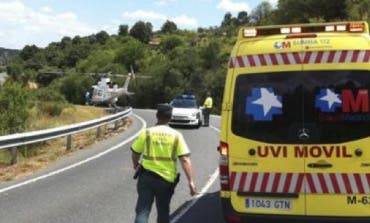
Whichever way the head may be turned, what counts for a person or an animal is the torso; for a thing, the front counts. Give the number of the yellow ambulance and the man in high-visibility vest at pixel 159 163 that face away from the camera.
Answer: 2

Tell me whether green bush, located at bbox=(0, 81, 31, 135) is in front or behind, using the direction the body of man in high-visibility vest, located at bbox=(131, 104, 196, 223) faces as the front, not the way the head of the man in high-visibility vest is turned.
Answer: in front

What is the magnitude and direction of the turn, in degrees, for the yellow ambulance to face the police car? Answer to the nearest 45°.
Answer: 0° — it already faces it

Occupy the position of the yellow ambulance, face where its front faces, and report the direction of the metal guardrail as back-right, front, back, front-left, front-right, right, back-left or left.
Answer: front-left

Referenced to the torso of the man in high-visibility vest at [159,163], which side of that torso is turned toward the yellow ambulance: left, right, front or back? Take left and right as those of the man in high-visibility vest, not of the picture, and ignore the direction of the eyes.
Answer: right

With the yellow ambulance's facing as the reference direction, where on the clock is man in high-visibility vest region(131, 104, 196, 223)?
The man in high-visibility vest is roughly at 8 o'clock from the yellow ambulance.

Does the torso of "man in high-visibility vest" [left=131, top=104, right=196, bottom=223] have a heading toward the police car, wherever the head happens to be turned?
yes

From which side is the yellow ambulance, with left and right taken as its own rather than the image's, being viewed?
back

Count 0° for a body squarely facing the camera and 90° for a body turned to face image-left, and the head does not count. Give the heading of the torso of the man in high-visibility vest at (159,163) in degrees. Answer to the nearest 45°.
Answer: approximately 180°
